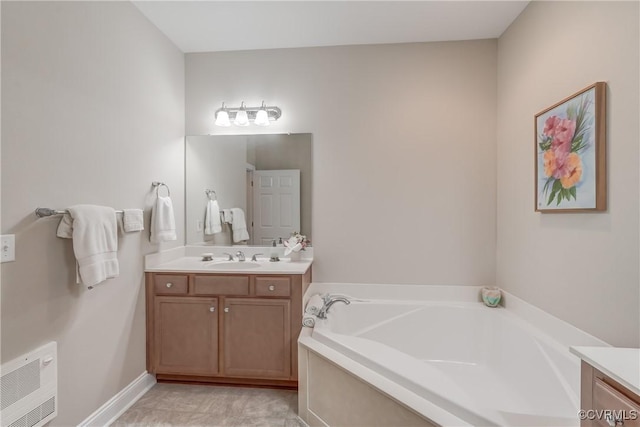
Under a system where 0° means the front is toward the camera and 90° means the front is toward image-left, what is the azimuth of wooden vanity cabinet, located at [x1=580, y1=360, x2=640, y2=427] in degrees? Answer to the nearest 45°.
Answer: approximately 45°

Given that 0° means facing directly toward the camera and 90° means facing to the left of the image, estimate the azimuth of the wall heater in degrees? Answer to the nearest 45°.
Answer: approximately 315°

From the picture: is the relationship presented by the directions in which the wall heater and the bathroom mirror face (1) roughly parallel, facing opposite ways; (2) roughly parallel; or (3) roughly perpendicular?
roughly perpendicular

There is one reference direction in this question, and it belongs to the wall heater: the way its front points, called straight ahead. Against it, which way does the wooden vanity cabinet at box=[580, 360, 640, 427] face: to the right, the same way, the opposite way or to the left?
the opposite way

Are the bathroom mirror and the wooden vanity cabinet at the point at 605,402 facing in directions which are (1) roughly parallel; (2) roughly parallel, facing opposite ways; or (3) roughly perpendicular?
roughly perpendicular

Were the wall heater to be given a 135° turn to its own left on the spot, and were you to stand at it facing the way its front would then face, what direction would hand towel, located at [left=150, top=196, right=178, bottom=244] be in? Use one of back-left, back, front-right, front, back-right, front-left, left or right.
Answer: front-right

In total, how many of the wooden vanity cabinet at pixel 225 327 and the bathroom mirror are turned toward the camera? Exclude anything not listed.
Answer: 2

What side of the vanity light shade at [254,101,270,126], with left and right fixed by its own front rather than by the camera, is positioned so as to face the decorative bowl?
left

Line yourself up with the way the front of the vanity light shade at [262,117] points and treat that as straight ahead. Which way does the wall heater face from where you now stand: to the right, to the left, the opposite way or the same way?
to the left

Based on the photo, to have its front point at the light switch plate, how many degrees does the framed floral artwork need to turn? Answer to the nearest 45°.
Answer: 0° — it already faces it

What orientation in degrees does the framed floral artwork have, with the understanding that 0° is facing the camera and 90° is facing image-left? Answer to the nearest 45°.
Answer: approximately 45°

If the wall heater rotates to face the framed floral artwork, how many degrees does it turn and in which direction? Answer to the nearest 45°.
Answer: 0° — it already faces it
